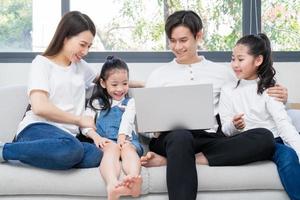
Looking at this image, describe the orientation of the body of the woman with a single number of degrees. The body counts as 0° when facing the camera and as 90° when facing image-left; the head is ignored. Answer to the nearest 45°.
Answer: approximately 315°

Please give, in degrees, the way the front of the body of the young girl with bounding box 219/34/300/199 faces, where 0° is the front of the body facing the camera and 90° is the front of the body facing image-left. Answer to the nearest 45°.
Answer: approximately 45°

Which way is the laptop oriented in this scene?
away from the camera

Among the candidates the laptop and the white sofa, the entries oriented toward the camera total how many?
1

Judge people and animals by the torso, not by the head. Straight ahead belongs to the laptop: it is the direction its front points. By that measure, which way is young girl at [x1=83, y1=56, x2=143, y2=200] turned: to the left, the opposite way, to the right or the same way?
the opposite way

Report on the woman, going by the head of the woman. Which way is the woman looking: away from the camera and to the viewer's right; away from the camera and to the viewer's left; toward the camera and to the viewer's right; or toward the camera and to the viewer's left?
toward the camera and to the viewer's right
